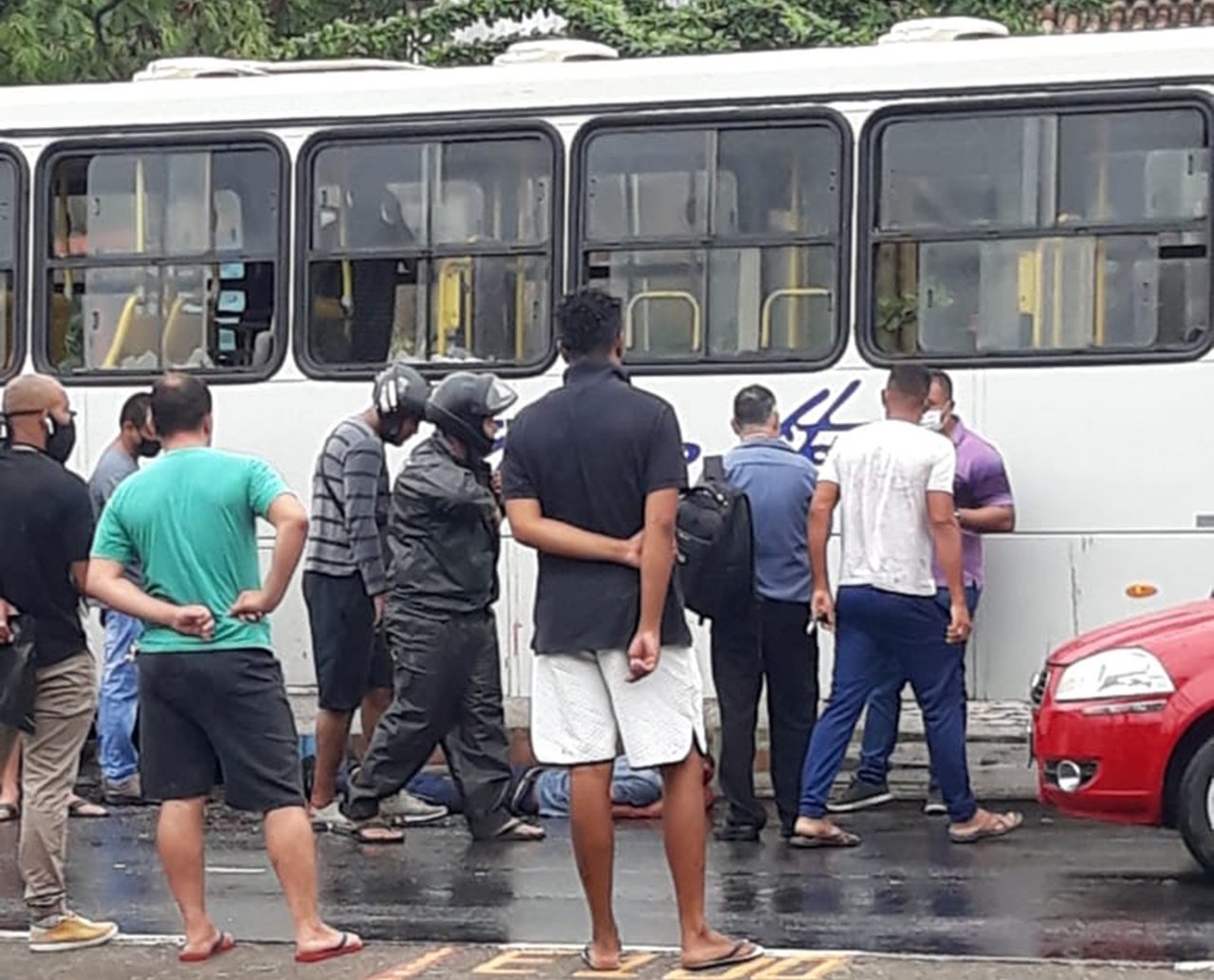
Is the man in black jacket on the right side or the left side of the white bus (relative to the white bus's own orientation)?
on its left

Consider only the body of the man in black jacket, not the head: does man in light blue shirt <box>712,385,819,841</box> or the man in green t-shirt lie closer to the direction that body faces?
the man in light blue shirt

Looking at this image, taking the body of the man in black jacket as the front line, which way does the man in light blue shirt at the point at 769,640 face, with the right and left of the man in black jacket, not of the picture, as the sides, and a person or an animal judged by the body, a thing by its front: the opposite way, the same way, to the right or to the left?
to the left

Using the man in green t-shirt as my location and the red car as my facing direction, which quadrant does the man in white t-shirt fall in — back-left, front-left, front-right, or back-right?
front-left

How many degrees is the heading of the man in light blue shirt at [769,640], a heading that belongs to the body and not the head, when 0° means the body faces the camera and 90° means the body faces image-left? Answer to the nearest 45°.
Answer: approximately 180°

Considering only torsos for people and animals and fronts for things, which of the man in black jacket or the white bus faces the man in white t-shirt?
the man in black jacket

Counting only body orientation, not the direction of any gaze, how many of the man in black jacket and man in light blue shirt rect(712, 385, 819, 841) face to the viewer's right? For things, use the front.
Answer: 1

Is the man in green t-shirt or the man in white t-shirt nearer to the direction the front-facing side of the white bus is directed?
the man in green t-shirt

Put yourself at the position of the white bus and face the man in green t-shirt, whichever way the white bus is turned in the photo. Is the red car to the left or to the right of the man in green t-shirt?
left

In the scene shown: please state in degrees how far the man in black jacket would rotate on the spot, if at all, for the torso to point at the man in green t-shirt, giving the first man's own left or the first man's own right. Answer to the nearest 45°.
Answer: approximately 90° to the first man's own right

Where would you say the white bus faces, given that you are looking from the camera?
facing to the left of the viewer

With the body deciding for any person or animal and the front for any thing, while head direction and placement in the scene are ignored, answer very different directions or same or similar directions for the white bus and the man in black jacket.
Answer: very different directions

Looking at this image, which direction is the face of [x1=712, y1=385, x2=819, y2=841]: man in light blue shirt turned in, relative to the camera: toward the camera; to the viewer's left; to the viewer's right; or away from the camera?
away from the camera

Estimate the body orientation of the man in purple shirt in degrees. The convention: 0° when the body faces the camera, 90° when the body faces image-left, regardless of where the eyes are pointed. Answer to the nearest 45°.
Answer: approximately 45°

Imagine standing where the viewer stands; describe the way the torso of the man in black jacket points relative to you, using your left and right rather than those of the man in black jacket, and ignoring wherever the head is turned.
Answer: facing to the right of the viewer

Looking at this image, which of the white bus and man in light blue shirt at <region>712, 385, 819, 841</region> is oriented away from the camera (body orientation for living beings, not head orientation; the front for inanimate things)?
the man in light blue shirt

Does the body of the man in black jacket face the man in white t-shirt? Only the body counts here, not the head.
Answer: yes

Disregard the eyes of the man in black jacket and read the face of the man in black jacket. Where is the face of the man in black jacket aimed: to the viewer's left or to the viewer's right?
to the viewer's right

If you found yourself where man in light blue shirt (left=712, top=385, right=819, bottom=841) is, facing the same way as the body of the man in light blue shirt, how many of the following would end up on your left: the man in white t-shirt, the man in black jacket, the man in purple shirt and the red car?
1
